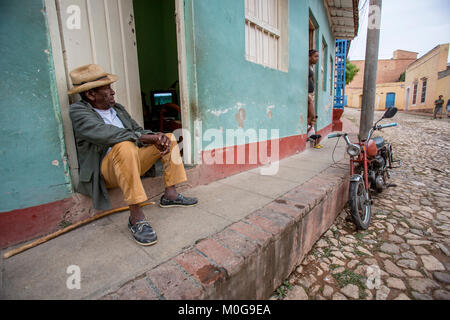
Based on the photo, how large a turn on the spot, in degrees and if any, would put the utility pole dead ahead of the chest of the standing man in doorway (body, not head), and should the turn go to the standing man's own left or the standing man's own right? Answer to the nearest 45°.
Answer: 0° — they already face it

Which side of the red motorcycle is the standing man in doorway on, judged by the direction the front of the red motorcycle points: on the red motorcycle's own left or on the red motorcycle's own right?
on the red motorcycle's own right

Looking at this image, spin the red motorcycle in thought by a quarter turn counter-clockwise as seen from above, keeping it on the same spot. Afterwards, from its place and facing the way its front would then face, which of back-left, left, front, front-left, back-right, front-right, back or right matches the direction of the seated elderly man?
right

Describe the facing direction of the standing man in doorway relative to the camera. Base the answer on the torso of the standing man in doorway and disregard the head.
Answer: to the viewer's right

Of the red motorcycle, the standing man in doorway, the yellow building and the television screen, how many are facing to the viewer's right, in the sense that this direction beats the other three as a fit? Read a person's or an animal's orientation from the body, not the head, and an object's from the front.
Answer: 1

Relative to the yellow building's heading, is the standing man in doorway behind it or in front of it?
in front

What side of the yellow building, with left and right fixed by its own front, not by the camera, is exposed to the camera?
front

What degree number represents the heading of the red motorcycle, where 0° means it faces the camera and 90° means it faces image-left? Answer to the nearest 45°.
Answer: approximately 45°

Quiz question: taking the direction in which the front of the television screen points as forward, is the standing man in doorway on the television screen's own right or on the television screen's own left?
on the television screen's own left

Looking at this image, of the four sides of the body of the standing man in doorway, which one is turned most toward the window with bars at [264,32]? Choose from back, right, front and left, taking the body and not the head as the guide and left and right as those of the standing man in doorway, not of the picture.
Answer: right

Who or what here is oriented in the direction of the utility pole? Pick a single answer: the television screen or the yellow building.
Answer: the yellow building

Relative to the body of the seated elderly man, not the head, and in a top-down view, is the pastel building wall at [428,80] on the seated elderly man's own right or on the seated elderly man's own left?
on the seated elderly man's own left

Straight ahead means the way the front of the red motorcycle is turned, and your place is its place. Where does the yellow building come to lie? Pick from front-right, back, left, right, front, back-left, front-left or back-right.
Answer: back-right

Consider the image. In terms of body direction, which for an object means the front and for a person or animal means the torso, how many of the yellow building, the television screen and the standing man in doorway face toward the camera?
2

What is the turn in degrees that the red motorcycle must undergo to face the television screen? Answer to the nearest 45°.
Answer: approximately 45° to its right

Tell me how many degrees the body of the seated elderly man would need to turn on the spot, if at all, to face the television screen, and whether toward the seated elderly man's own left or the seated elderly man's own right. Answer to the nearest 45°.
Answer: approximately 135° to the seated elderly man's own left

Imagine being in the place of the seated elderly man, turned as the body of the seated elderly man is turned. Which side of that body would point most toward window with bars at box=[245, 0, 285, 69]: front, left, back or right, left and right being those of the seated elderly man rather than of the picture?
left
